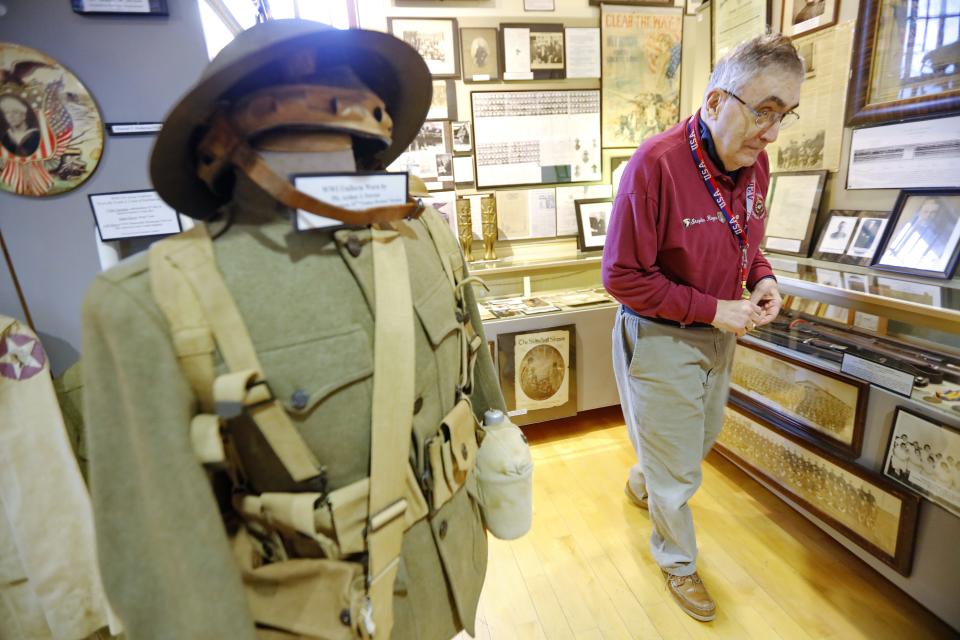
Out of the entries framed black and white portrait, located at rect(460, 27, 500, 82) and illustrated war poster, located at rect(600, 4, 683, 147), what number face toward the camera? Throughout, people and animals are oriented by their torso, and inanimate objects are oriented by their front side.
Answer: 2

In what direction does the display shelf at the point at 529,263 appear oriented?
toward the camera

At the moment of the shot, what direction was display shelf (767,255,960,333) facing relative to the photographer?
facing the viewer and to the left of the viewer

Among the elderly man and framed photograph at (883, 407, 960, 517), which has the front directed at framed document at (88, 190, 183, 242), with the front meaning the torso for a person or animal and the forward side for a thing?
the framed photograph

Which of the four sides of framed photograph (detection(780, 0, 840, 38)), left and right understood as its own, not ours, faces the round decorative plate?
front

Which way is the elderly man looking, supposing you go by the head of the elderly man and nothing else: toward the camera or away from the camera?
toward the camera

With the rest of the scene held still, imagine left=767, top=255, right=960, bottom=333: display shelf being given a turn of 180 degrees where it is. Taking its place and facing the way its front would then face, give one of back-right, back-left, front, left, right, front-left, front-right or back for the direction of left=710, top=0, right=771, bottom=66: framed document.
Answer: left

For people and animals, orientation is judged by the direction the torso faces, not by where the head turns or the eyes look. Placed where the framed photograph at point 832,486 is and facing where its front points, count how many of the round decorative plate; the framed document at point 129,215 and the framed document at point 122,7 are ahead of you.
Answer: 3

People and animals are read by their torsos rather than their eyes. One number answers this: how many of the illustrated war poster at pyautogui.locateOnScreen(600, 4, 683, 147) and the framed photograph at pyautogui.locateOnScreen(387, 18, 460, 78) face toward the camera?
2

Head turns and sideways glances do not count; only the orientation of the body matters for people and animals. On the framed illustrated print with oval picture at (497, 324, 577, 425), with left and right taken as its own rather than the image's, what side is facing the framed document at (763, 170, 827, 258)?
left

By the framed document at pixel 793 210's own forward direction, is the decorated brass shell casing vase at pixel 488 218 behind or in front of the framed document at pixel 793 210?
in front

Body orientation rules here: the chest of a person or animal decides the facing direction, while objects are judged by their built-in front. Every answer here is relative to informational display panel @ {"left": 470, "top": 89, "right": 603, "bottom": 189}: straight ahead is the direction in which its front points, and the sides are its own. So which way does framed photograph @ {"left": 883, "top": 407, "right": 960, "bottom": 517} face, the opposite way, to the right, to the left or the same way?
to the right

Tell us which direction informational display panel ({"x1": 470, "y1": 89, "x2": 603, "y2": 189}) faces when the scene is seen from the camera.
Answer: facing the viewer

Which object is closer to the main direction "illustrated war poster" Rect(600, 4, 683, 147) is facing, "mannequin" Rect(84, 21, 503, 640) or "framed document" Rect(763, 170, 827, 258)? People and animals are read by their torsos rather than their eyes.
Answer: the mannequin

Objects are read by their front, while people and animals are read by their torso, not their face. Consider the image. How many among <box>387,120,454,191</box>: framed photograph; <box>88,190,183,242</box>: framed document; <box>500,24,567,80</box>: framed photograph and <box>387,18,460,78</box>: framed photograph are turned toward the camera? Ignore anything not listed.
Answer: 4
